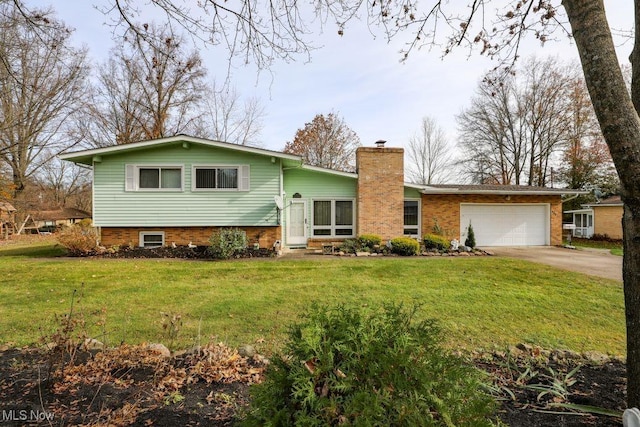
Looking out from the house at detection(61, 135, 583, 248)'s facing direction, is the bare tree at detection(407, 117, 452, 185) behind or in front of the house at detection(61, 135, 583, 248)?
behind

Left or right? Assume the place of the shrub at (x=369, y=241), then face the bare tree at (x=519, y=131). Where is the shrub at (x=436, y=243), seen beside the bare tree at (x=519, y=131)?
right

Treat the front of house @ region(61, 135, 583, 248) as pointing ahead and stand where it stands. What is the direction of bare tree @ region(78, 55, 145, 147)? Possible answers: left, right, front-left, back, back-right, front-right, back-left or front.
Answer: back-right

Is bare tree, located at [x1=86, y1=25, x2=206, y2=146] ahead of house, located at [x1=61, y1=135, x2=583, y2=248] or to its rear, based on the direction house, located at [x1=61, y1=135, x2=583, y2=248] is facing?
to the rear

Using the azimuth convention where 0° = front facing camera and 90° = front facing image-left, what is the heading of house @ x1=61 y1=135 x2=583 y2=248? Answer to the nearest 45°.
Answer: approximately 0°

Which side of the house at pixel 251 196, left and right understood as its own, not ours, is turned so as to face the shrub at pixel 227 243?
front

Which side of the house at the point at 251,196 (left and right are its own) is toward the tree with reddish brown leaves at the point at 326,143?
back

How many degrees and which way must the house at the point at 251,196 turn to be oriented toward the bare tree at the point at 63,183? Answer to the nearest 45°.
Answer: approximately 135° to its right
